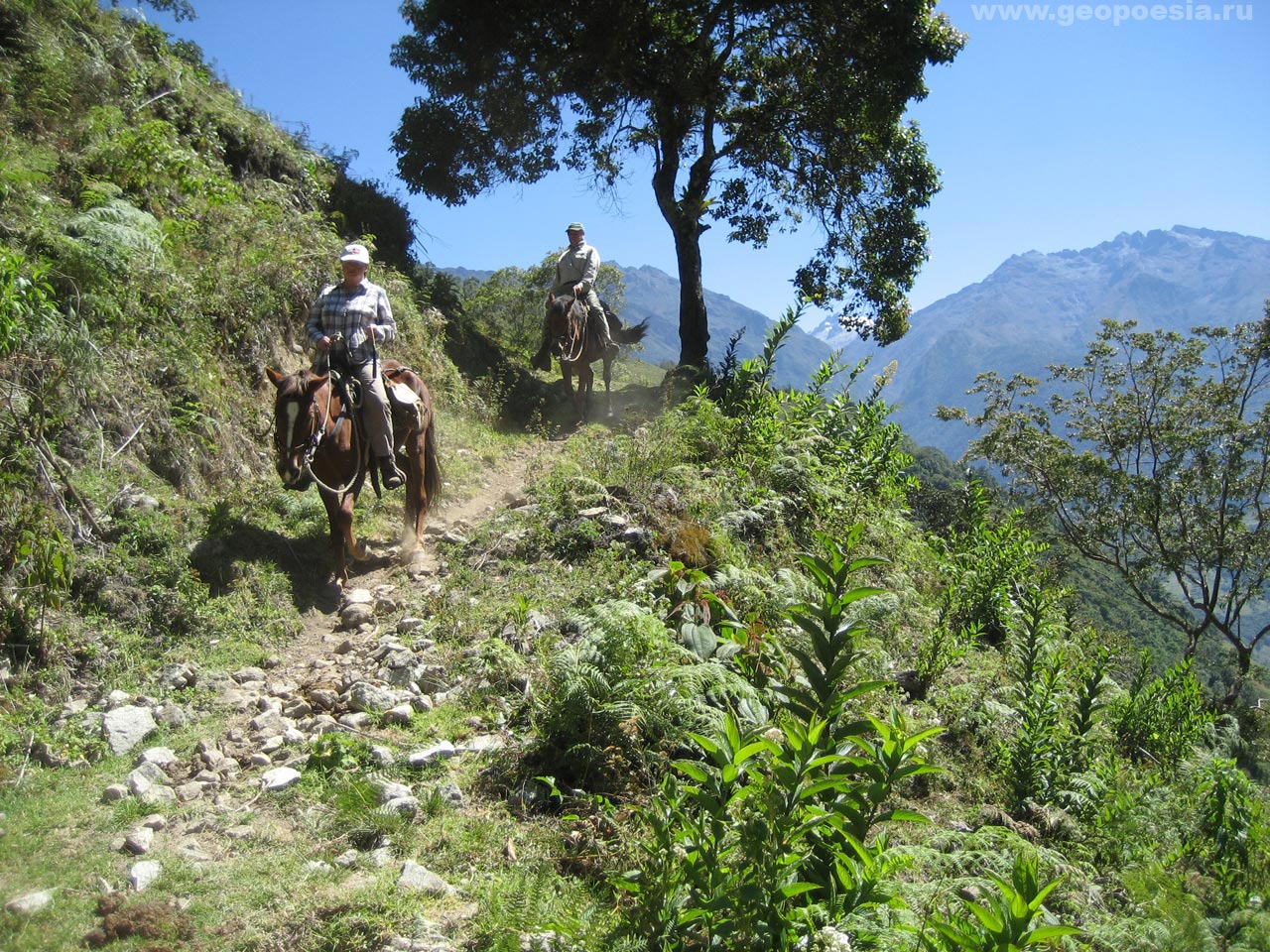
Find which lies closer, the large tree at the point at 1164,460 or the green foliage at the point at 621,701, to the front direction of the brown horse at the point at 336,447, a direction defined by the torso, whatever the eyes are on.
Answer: the green foliage

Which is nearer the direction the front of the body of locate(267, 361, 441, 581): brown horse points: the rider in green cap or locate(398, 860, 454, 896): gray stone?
the gray stone

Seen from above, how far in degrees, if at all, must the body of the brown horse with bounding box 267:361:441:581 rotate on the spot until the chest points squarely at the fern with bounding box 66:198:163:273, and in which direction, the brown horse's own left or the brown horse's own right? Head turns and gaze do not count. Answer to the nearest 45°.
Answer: approximately 90° to the brown horse's own right

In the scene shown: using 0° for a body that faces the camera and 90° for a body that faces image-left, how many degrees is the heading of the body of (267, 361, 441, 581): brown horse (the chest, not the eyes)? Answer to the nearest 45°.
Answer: approximately 45°

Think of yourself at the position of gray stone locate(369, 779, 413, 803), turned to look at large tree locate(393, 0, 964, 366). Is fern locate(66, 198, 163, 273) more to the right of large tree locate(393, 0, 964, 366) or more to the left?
left

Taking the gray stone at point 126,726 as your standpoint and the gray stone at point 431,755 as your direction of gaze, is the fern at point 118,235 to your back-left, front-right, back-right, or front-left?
back-left

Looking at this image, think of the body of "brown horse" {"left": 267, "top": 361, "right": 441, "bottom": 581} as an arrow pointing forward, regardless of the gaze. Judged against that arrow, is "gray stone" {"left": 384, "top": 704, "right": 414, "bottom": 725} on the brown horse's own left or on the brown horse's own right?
on the brown horse's own left

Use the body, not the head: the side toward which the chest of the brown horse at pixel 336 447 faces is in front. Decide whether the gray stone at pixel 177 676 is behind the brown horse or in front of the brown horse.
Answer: in front

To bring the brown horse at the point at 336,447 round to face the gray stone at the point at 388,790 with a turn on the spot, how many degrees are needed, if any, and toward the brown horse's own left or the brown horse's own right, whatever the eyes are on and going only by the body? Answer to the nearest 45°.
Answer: approximately 45° to the brown horse's own left

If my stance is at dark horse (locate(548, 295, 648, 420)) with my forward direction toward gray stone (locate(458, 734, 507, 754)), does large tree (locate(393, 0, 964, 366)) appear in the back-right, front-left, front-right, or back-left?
back-left

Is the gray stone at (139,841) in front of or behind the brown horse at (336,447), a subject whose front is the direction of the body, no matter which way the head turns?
in front
